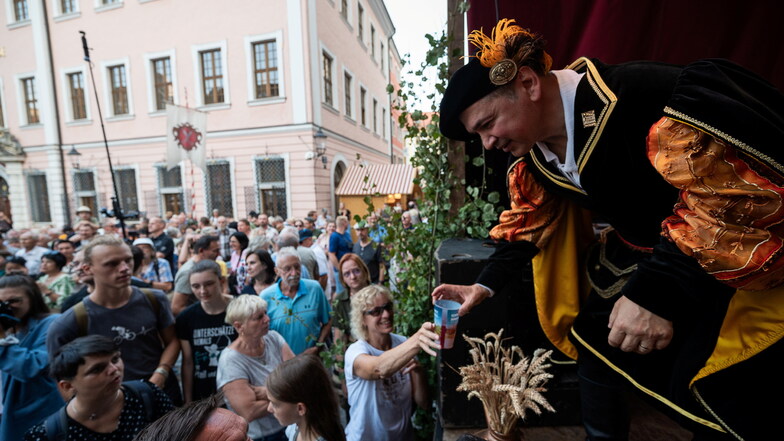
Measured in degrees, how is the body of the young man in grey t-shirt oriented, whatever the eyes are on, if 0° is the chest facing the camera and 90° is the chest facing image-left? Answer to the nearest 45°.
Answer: approximately 315°

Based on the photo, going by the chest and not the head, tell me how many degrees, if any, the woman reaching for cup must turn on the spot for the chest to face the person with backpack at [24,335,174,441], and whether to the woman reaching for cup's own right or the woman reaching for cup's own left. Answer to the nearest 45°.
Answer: approximately 135° to the woman reaching for cup's own right

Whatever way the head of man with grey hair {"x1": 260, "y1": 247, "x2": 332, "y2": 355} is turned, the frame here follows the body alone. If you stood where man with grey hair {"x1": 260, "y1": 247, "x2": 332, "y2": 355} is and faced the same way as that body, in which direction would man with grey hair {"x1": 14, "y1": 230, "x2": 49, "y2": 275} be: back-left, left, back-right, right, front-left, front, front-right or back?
back-right

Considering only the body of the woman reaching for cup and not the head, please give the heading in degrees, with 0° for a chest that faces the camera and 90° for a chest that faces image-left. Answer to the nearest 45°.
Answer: approximately 315°

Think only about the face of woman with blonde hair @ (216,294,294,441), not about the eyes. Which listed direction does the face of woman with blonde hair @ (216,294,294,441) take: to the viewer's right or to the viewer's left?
to the viewer's right

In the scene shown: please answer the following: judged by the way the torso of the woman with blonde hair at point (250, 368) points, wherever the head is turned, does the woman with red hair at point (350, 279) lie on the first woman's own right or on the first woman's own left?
on the first woman's own left

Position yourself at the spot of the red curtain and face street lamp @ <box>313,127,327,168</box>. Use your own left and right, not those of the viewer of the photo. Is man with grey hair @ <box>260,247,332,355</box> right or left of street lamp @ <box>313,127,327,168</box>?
left

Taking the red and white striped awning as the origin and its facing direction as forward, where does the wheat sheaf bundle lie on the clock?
The wheat sheaf bundle is roughly at 12 o'clock from the red and white striped awning.

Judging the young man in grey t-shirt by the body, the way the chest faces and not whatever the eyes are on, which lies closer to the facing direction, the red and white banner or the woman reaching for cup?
the woman reaching for cup

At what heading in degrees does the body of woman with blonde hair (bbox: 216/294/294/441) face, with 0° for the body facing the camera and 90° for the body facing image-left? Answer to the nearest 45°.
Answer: approximately 315°

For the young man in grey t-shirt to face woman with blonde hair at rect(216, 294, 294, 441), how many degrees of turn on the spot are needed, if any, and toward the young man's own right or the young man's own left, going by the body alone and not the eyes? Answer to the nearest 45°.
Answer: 0° — they already face them

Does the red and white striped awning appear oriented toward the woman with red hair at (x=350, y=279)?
yes
